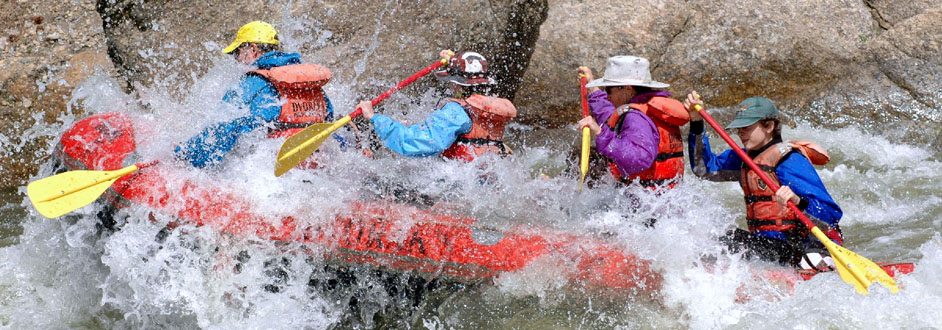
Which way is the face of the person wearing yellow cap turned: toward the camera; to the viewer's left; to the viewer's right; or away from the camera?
to the viewer's left

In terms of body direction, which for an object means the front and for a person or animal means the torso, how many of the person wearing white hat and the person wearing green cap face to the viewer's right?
0

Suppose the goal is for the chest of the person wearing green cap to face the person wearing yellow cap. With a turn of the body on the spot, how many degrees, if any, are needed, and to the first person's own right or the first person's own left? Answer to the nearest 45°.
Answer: approximately 45° to the first person's own right

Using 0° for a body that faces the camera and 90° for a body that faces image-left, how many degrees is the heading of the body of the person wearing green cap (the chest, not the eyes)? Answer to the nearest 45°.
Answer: approximately 45°

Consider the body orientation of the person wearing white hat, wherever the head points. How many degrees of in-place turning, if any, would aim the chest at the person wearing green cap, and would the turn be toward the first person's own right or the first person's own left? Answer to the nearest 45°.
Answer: approximately 180°

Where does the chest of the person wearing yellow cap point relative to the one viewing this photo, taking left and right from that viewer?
facing away from the viewer and to the left of the viewer

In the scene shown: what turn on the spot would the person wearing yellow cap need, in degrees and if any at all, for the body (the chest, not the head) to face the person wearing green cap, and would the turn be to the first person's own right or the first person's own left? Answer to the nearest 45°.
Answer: approximately 180°

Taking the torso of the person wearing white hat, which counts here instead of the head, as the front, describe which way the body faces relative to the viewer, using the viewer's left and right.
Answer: facing to the left of the viewer

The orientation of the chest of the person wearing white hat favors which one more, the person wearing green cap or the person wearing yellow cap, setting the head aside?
the person wearing yellow cap

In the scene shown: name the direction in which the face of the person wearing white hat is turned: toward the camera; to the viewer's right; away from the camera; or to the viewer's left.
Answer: to the viewer's left

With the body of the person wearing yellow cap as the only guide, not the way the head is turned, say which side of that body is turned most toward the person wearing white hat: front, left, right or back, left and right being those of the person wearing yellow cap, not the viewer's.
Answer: back

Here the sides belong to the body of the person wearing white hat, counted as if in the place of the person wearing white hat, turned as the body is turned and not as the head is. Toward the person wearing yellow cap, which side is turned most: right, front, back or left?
front
